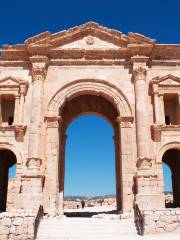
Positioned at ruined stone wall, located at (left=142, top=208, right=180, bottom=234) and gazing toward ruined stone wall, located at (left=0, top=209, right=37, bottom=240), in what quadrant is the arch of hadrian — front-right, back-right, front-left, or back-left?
front-right

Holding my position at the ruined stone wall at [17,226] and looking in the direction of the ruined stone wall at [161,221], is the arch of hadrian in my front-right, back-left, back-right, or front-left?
front-left

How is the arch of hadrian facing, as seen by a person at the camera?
facing the viewer

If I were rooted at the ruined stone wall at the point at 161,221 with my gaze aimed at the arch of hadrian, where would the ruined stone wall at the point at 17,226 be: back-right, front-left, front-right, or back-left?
front-left
